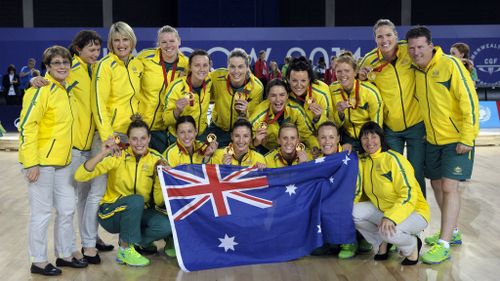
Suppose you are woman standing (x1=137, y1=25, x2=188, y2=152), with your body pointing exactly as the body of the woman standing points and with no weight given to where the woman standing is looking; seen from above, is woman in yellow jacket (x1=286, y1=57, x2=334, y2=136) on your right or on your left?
on your left

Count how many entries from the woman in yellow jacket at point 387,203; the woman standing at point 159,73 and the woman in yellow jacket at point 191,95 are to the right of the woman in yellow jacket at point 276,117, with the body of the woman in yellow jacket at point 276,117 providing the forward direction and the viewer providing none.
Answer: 2

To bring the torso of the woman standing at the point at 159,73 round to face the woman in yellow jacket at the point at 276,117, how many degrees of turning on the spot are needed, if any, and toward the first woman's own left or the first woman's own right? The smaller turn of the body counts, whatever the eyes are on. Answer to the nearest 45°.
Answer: approximately 90° to the first woman's own left

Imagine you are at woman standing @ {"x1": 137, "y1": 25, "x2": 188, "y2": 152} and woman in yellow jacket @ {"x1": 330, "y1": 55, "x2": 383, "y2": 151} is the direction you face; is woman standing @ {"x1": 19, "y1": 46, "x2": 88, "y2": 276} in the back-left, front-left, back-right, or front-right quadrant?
back-right

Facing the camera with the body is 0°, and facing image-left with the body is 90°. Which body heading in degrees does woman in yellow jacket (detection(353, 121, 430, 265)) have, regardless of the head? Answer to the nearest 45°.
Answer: approximately 45°

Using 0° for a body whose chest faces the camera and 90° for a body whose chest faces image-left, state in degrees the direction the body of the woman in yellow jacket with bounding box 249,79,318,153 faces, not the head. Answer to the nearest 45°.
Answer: approximately 0°

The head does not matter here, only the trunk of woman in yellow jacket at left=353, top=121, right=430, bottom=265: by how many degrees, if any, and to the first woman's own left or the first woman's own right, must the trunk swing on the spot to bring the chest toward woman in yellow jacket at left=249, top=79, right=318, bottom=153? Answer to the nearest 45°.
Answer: approximately 90° to the first woman's own right

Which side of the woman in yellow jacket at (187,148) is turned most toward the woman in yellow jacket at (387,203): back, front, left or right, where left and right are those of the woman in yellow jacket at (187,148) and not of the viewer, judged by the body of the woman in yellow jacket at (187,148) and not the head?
left

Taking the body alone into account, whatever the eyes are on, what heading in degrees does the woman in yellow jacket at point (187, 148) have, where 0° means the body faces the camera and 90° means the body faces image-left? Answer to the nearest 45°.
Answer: approximately 0°
